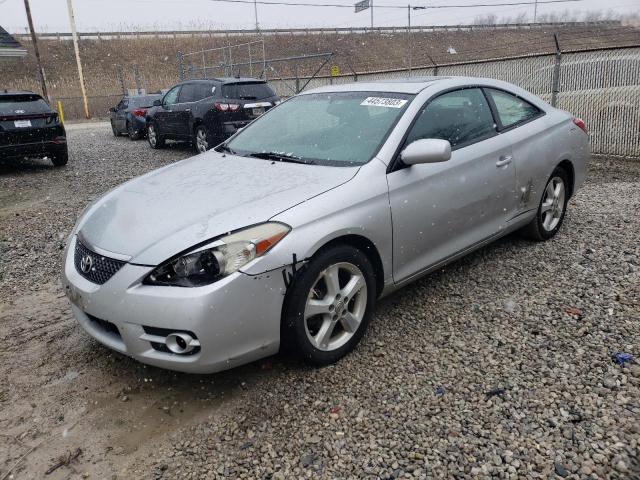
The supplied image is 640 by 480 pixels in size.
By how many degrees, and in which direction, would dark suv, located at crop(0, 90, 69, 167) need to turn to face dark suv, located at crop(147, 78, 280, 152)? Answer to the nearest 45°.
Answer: approximately 90° to its right

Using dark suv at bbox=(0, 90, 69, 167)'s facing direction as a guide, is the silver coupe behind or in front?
behind

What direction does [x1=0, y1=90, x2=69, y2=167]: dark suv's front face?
away from the camera

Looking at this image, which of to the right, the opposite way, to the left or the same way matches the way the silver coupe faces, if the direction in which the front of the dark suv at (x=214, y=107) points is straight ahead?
to the left

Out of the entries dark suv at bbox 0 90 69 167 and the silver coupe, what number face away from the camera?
1

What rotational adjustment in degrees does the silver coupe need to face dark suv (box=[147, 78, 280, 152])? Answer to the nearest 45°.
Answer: approximately 135° to its right

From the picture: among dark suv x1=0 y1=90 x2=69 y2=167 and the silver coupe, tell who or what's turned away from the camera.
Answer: the dark suv

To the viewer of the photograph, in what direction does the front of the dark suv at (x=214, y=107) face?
facing away from the viewer and to the left of the viewer

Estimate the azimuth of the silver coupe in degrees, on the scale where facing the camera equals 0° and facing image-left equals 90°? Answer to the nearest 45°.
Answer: approximately 45°

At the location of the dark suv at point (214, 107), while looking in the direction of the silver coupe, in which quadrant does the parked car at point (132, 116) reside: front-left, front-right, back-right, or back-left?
back-right

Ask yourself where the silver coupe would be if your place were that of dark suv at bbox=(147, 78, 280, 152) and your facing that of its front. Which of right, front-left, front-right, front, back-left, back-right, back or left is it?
back-left

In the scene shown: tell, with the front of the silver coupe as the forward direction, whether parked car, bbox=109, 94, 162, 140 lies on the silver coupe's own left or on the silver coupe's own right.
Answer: on the silver coupe's own right
